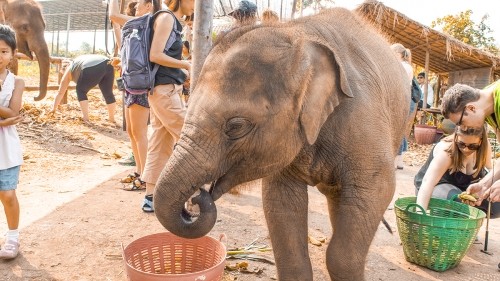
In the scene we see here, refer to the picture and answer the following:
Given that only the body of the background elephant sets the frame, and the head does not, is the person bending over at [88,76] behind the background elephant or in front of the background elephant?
in front

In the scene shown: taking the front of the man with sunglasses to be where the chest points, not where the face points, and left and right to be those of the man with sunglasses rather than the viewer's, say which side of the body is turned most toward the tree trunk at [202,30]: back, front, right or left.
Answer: front

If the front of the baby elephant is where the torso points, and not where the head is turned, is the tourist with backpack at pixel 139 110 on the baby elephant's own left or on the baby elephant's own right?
on the baby elephant's own right

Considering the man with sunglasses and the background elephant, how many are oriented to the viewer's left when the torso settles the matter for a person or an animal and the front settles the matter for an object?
1

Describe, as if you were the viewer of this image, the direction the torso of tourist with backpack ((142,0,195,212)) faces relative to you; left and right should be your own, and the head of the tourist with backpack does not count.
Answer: facing to the right of the viewer

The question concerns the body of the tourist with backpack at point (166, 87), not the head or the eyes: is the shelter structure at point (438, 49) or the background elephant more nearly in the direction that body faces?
the shelter structure

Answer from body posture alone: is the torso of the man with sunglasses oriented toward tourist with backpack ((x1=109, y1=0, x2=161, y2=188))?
yes

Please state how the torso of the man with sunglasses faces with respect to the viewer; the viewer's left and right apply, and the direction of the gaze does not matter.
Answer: facing to the left of the viewer
